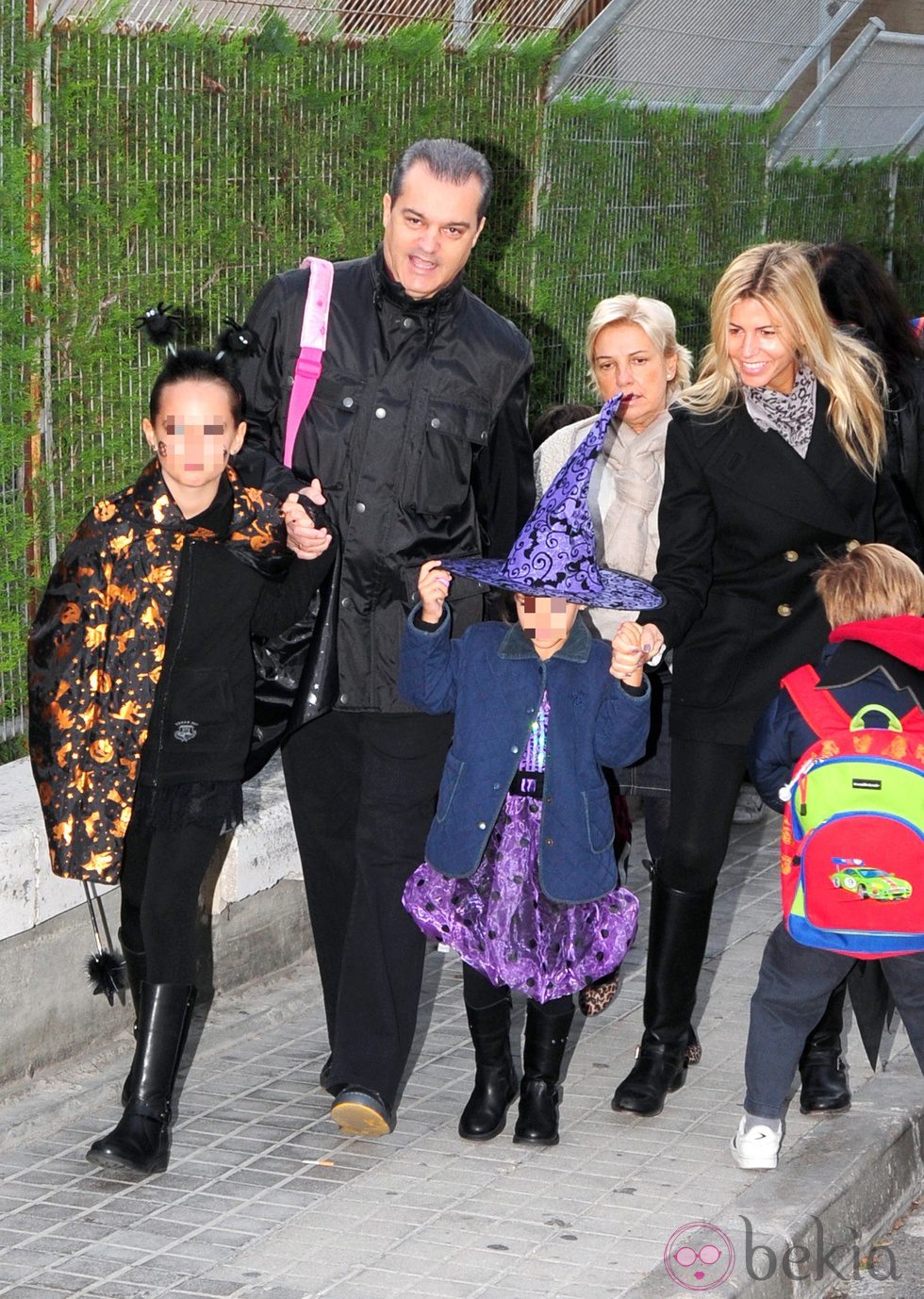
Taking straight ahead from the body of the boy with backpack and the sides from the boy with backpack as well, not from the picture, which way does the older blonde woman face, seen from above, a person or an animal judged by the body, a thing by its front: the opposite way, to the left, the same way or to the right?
the opposite way

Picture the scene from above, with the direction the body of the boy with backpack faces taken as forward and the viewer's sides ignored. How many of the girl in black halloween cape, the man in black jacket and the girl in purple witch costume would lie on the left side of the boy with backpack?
3

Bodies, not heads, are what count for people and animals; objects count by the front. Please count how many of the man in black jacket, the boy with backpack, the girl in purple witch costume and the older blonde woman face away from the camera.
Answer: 1

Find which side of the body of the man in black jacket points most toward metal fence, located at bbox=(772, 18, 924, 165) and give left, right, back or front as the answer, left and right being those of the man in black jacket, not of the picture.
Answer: back

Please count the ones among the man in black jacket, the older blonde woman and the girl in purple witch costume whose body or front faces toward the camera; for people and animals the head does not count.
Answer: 3

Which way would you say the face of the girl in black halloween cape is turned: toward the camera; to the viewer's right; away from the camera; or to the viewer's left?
toward the camera

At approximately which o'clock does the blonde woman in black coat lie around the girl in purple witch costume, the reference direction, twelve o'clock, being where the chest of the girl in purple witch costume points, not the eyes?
The blonde woman in black coat is roughly at 8 o'clock from the girl in purple witch costume.

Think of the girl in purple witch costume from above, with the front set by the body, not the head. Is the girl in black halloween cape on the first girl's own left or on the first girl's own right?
on the first girl's own right

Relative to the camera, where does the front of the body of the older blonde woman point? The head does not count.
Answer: toward the camera

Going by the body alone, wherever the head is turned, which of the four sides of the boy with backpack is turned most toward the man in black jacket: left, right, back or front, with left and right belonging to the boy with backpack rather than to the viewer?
left

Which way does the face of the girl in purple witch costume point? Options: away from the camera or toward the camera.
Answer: toward the camera

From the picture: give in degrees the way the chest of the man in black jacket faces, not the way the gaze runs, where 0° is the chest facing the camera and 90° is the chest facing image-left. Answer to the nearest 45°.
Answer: approximately 0°

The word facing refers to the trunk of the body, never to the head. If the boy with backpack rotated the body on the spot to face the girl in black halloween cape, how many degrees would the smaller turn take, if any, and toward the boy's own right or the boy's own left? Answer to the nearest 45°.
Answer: approximately 90° to the boy's own left

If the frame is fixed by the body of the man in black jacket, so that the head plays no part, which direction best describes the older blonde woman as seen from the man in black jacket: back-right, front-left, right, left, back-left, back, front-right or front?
back-left

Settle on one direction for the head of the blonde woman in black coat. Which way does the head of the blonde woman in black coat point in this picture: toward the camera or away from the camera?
toward the camera

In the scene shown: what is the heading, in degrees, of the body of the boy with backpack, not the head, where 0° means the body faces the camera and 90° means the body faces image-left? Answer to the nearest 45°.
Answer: approximately 180°

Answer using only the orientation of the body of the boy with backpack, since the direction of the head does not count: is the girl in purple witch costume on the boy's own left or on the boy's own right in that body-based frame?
on the boy's own left

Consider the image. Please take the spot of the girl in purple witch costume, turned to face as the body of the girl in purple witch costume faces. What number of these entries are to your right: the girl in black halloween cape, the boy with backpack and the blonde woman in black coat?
1

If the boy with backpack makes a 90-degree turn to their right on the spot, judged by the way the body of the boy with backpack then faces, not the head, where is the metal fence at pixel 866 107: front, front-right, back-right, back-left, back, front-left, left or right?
left
